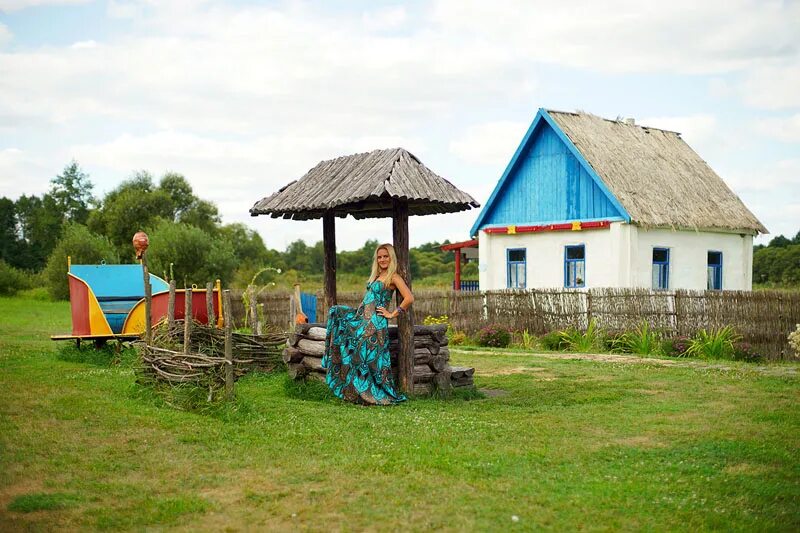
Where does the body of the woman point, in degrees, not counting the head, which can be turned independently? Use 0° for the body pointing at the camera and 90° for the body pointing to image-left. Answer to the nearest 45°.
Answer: approximately 45°

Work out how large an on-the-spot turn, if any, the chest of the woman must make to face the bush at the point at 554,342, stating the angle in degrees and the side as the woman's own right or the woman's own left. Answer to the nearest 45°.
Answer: approximately 180°

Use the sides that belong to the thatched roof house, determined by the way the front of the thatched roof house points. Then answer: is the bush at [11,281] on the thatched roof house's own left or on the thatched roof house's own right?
on the thatched roof house's own right

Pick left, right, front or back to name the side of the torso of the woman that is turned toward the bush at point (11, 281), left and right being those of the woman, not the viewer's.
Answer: right

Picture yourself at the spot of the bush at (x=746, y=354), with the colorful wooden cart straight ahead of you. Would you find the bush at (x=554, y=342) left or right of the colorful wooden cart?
right

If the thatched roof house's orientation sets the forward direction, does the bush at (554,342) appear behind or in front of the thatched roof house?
in front

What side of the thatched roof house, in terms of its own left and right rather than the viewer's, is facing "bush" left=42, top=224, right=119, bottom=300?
right

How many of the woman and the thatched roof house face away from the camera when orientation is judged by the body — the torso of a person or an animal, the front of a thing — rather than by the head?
0
